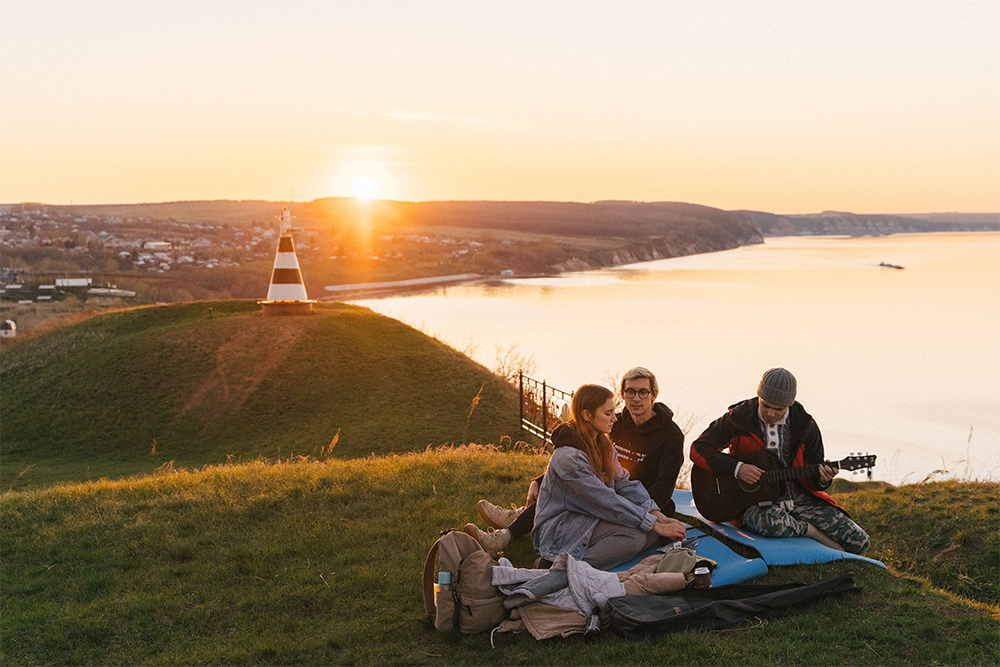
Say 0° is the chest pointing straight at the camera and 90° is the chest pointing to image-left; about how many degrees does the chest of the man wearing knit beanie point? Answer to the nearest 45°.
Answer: approximately 0°

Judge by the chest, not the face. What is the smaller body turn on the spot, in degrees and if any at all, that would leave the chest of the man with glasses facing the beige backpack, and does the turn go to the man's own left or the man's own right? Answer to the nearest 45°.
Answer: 0° — they already face it

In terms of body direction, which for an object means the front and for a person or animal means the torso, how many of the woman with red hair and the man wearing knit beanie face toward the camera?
1

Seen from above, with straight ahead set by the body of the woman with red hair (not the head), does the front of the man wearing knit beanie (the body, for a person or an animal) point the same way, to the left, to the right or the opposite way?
to the right

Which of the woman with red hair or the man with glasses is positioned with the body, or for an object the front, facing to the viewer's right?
the woman with red hair

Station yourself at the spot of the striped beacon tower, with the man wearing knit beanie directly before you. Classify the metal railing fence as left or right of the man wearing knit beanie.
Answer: left

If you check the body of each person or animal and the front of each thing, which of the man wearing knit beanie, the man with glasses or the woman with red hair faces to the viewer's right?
the woman with red hair

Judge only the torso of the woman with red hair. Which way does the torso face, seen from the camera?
to the viewer's right

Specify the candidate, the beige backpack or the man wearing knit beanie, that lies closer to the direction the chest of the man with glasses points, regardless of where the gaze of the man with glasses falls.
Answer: the beige backpack

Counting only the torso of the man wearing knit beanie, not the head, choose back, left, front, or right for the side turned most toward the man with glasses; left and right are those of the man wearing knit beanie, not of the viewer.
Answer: right
